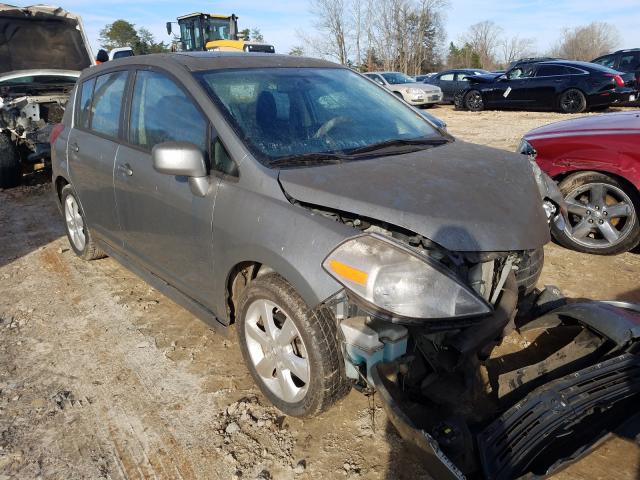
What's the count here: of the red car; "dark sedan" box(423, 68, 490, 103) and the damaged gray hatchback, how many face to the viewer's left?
2

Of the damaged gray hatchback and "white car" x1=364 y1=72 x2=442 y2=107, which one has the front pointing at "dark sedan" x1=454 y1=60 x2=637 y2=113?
the white car

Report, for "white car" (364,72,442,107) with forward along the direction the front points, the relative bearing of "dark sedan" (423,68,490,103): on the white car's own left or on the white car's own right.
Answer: on the white car's own left

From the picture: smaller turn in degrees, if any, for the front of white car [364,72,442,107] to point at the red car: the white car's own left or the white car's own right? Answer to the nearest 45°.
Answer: approximately 45° to the white car's own right

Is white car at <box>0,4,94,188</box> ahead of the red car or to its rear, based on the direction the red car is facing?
ahead

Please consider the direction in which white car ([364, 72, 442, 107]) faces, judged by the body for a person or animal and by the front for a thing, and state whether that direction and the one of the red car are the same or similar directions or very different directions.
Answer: very different directions

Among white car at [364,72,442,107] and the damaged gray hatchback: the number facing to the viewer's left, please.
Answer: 0

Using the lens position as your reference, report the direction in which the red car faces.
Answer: facing to the left of the viewer

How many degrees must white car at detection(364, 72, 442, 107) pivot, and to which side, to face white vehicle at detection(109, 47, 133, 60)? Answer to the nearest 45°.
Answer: approximately 90° to its right

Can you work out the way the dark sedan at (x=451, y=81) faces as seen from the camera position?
facing to the left of the viewer

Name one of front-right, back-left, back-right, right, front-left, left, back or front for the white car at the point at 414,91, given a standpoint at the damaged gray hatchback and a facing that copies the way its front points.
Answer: back-left

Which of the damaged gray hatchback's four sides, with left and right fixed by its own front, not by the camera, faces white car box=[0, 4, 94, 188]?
back

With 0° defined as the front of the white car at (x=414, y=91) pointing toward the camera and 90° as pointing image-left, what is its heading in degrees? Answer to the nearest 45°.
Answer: approximately 315°
